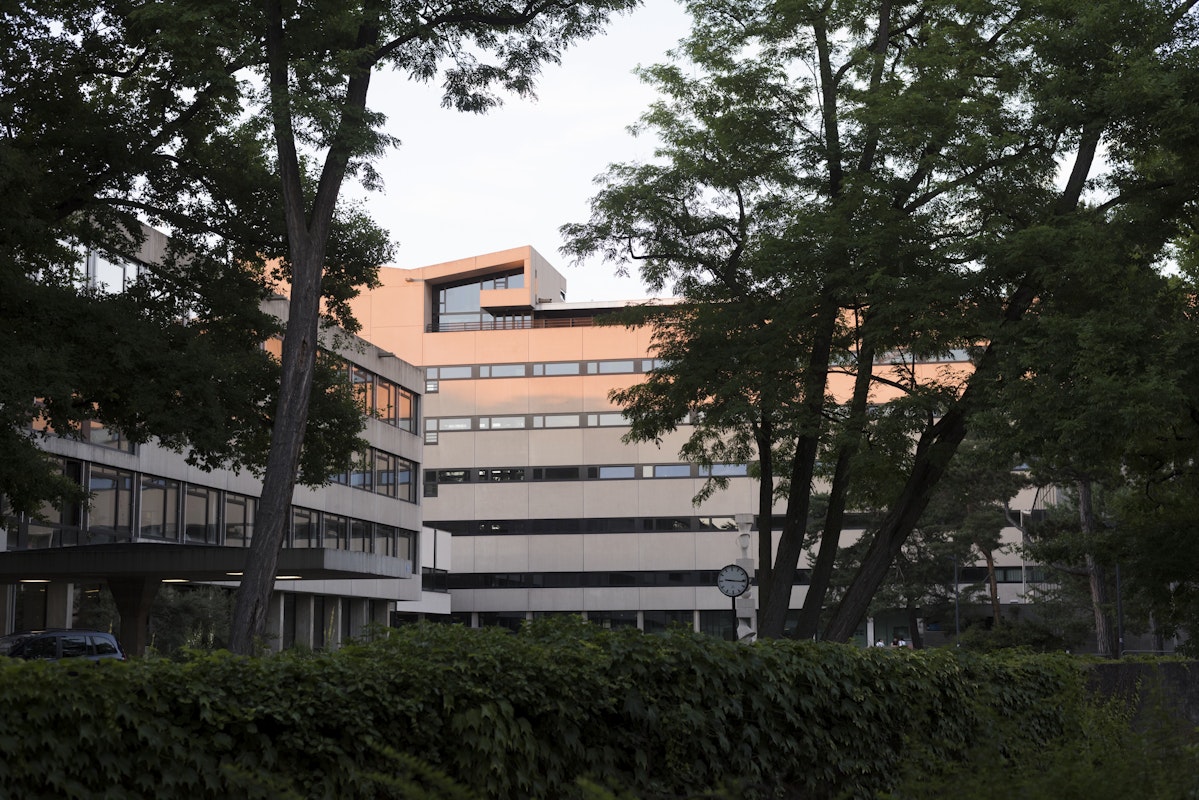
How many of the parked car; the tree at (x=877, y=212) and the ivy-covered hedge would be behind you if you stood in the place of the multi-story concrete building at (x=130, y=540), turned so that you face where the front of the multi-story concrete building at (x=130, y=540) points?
0

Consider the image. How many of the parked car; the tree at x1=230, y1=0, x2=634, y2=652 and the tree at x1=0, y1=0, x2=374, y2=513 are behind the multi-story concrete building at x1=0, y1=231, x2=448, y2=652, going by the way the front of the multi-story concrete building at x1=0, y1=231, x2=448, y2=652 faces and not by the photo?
0

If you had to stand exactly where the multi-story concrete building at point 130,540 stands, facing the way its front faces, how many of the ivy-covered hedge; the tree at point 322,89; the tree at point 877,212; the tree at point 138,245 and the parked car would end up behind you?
0

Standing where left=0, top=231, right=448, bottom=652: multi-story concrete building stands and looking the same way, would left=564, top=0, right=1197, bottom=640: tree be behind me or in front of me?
in front

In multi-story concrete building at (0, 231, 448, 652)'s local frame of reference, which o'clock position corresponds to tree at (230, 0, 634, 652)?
The tree is roughly at 1 o'clock from the multi-story concrete building.

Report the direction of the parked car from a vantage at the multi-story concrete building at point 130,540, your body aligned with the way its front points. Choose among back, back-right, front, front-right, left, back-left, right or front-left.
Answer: front-right

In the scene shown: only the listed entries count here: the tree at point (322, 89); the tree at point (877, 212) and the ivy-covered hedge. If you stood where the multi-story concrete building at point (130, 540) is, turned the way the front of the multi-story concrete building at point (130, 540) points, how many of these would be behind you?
0

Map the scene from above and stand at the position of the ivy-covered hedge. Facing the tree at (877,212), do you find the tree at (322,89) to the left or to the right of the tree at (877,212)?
left

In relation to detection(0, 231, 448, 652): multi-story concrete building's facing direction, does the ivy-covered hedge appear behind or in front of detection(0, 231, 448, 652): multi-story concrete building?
in front

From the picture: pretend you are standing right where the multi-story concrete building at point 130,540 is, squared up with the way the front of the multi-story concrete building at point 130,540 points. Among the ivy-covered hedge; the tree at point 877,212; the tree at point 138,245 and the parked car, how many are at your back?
0

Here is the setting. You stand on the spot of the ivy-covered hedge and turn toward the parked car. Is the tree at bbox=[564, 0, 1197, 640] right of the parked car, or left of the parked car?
right

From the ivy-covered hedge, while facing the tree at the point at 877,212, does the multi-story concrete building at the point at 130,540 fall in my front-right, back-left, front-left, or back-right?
front-left

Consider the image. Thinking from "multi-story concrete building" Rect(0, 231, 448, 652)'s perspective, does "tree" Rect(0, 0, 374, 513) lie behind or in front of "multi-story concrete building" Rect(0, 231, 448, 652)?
in front
